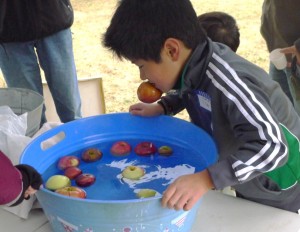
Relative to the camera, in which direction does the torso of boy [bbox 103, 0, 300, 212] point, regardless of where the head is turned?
to the viewer's left

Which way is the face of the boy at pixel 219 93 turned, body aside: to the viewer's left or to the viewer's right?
to the viewer's left
